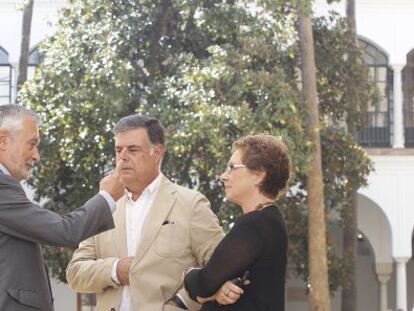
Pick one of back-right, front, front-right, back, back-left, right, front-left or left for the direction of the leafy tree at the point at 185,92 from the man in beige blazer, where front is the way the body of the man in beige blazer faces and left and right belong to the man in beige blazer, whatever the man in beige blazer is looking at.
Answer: back-right

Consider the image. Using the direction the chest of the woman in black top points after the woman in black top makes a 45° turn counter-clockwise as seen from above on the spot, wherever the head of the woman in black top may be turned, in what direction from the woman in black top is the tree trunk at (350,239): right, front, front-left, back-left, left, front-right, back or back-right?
back-right

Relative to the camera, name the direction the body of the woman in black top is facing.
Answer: to the viewer's left

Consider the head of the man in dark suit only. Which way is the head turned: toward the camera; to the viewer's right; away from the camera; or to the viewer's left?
to the viewer's right

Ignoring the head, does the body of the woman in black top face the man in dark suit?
yes

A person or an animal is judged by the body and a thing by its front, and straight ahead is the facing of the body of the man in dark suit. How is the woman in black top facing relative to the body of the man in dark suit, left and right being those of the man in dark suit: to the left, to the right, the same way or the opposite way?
the opposite way

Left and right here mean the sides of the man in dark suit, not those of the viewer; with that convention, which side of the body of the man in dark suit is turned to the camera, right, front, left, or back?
right

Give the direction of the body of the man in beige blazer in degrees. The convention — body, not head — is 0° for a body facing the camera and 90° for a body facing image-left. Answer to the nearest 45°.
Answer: approximately 45°

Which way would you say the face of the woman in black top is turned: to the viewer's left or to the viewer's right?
to the viewer's left

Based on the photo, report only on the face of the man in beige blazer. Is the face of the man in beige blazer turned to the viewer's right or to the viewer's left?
to the viewer's left

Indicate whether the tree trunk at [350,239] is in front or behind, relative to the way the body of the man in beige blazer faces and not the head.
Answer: behind

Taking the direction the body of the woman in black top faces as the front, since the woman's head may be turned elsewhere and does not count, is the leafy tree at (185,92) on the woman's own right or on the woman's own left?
on the woman's own right

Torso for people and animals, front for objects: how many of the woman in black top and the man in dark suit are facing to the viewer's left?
1

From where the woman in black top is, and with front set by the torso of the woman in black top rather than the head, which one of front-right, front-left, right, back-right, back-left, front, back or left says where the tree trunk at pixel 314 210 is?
right

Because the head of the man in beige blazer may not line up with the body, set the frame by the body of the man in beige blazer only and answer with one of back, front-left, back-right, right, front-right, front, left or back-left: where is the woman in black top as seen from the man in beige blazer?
left

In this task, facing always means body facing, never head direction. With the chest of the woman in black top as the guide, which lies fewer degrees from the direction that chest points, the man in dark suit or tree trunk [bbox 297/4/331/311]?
the man in dark suit

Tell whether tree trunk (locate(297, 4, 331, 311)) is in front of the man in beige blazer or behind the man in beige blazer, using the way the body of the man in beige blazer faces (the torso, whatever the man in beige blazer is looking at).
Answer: behind
